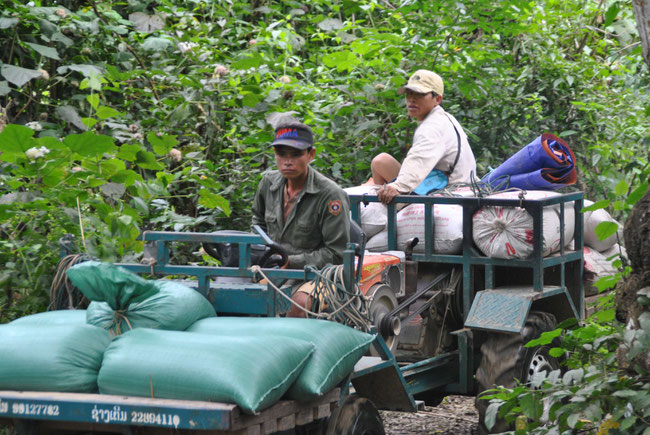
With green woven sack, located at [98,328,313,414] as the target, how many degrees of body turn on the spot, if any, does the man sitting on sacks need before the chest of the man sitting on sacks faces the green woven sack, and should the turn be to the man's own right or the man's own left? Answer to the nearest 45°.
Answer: approximately 90° to the man's own left

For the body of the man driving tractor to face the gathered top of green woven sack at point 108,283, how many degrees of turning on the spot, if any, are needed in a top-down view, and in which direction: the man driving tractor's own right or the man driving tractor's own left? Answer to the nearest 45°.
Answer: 0° — they already face it

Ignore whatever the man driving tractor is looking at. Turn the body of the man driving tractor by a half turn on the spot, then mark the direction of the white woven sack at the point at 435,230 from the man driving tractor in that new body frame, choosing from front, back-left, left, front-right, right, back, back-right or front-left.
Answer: front

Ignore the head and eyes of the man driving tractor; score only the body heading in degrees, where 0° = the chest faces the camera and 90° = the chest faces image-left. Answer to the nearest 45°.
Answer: approximately 45°

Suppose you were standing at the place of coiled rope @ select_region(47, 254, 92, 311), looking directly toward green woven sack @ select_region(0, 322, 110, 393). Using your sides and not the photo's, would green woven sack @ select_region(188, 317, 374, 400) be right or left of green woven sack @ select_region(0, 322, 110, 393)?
left

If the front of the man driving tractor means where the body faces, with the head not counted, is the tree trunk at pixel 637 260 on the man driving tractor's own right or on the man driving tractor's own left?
on the man driving tractor's own left

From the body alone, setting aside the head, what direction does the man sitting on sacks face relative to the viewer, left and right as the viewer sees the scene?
facing to the left of the viewer

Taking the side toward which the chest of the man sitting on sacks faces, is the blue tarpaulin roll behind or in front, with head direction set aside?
behind

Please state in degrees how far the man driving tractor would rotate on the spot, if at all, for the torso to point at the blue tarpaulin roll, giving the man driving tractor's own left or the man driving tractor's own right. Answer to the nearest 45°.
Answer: approximately 180°

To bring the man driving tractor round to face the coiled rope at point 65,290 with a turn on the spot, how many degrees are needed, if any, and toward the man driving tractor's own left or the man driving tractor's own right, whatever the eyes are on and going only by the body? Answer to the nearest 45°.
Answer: approximately 45° to the man driving tractor's own right
